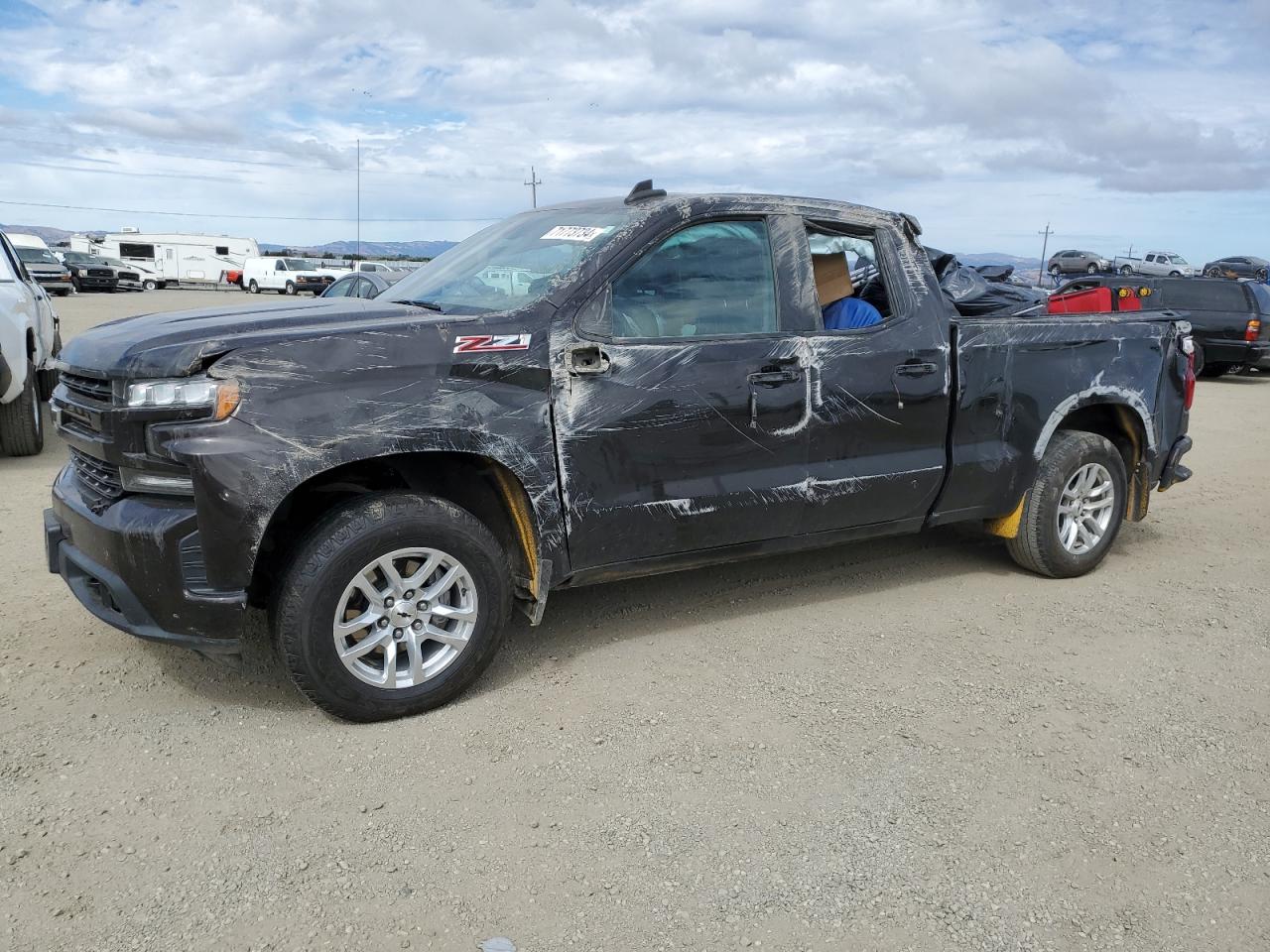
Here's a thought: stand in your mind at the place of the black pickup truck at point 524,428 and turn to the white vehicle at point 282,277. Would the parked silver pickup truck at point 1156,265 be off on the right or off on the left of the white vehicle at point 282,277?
right

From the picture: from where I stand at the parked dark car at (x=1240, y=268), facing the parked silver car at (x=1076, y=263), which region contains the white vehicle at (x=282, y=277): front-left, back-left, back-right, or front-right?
front-left

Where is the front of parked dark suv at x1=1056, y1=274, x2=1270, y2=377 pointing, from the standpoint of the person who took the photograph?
facing away from the viewer and to the left of the viewer

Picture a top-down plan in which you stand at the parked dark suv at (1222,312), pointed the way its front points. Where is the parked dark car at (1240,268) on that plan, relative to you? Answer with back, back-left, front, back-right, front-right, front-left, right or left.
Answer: front-right

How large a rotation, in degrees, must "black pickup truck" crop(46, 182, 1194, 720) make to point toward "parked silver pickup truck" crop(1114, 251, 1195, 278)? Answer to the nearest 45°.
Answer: approximately 180°

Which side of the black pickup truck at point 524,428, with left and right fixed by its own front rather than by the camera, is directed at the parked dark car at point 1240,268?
back

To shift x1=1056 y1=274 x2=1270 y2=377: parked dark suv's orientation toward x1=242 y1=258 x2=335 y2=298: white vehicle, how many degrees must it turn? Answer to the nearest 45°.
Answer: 0° — it already faces it

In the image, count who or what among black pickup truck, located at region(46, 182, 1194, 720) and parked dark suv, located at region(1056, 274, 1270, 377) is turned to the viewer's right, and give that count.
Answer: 0

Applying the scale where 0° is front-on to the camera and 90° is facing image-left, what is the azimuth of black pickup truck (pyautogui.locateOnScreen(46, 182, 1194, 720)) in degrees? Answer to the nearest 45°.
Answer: approximately 45°

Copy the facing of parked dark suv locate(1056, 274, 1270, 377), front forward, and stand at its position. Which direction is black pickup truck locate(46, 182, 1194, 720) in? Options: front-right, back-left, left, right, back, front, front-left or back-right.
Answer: back-left
